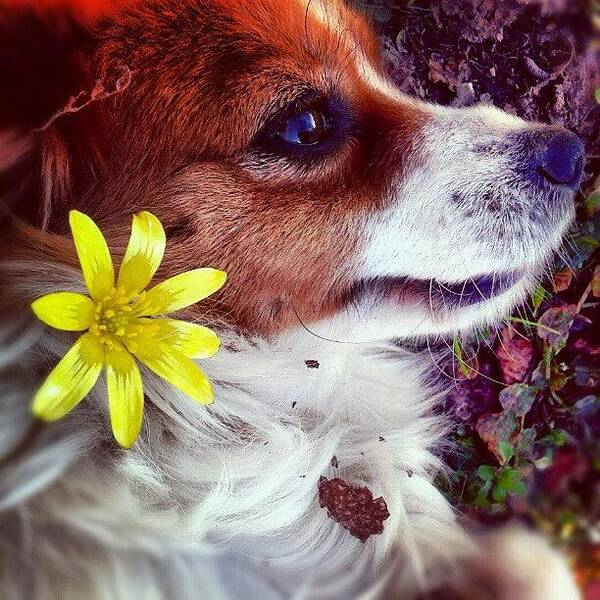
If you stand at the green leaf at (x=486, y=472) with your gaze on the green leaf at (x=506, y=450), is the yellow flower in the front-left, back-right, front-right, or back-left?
back-left

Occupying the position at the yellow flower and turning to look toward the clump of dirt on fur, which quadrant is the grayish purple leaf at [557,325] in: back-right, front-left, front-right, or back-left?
front-left
